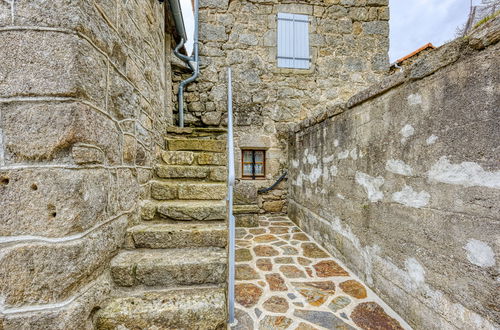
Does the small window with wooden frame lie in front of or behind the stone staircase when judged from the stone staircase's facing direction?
behind

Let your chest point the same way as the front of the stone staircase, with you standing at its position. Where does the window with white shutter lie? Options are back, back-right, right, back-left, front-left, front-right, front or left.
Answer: back-left

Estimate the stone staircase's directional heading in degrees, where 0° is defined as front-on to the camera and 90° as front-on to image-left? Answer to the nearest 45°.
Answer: approximately 0°

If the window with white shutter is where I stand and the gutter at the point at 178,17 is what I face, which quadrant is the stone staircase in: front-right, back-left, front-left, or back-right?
front-left

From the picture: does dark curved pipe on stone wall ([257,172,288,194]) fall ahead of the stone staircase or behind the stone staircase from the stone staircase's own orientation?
behind
